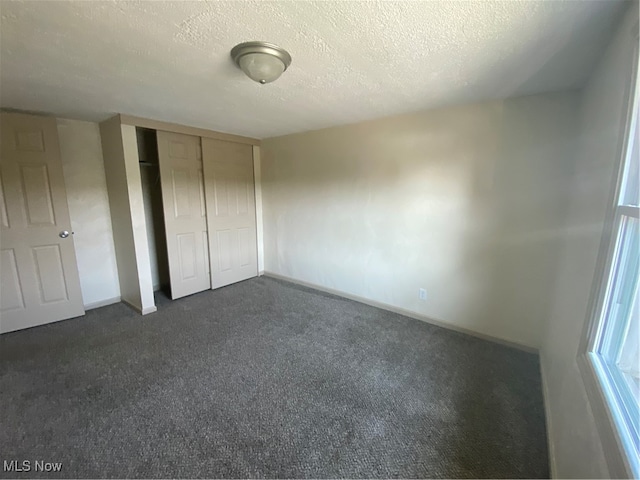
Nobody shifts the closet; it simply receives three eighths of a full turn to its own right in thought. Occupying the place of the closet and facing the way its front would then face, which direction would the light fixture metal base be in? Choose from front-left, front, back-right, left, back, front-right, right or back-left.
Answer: left

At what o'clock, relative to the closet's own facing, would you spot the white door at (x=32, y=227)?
The white door is roughly at 4 o'clock from the closet.

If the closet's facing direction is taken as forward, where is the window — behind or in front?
in front

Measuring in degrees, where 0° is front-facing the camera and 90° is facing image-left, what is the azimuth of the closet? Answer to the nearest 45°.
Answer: approximately 315°

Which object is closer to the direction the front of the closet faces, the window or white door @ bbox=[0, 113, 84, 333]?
the window
